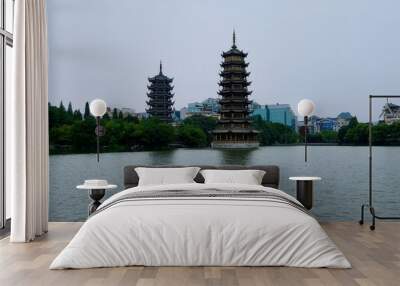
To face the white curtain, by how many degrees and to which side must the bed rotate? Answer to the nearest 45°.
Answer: approximately 135° to its right

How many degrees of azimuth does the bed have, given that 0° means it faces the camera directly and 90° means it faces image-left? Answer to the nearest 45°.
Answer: approximately 0°
